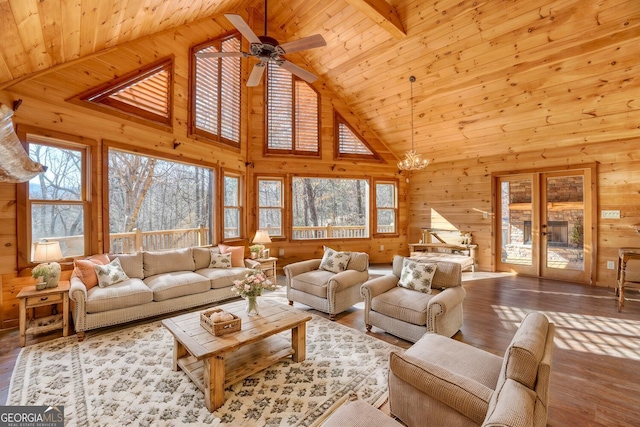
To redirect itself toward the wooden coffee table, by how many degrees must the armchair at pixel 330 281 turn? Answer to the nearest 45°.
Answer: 0° — it already faces it

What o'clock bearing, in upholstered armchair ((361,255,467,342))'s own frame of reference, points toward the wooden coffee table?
The wooden coffee table is roughly at 12 o'clock from the upholstered armchair.

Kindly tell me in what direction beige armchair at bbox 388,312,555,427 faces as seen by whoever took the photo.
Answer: facing away from the viewer and to the left of the viewer

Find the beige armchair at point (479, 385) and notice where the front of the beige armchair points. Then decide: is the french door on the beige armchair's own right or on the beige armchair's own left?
on the beige armchair's own right

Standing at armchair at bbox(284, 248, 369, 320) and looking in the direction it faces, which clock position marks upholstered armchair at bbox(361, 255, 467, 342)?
The upholstered armchair is roughly at 9 o'clock from the armchair.

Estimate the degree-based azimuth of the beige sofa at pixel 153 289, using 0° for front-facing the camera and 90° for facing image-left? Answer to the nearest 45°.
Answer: approximately 315°
